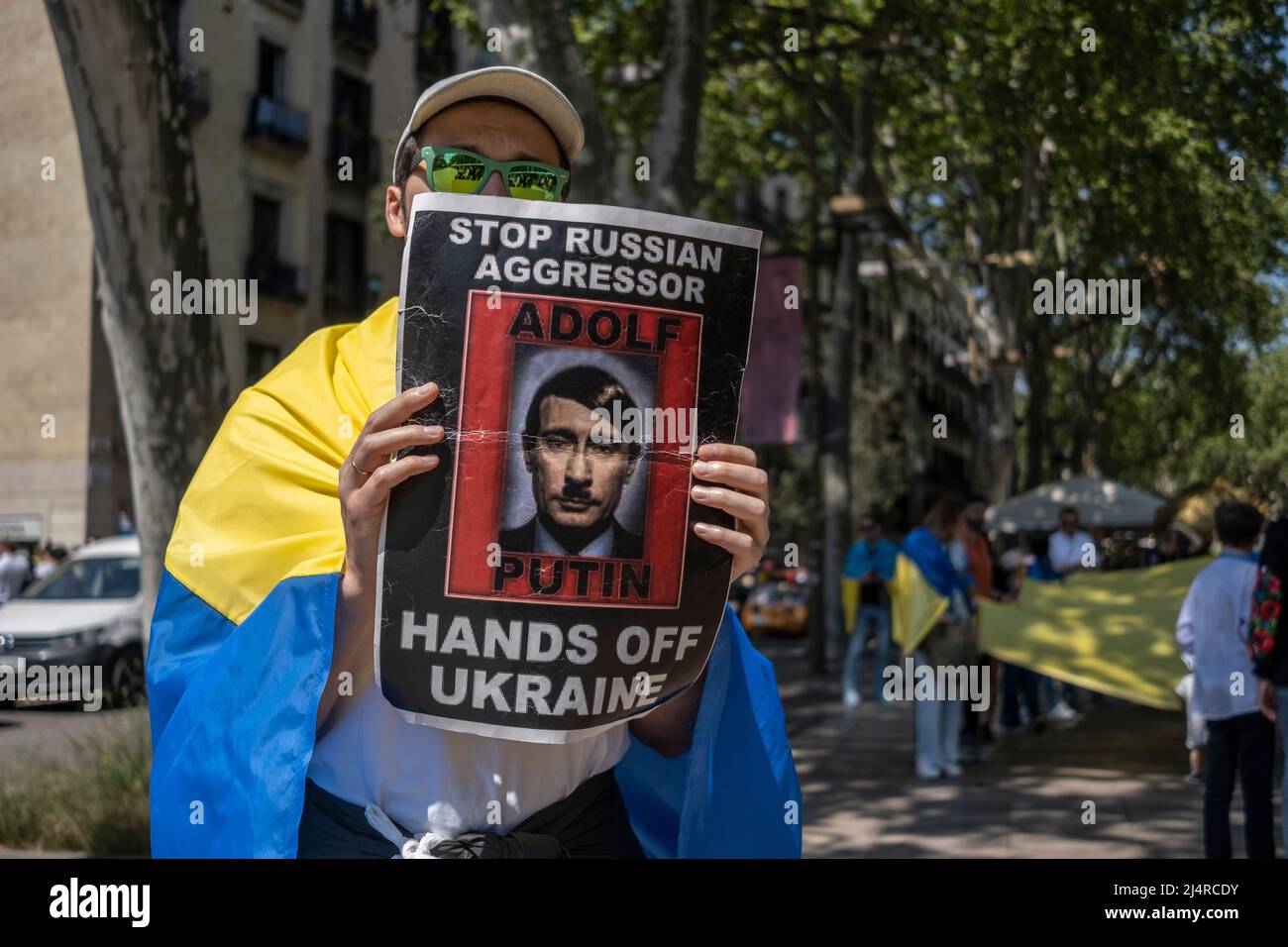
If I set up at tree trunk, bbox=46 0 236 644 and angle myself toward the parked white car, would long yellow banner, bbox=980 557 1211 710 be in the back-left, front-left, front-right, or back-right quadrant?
front-right

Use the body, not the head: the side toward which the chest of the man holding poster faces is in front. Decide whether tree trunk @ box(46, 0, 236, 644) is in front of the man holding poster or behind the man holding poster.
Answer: behind

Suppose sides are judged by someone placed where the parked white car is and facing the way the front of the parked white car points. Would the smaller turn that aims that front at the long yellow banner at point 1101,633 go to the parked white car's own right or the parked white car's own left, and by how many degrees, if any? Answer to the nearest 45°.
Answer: approximately 90° to the parked white car's own left

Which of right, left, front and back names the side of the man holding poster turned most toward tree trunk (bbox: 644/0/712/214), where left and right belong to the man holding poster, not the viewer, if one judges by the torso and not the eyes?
back

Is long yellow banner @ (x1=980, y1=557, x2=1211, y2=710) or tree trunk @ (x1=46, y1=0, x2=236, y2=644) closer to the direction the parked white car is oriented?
the tree trunk

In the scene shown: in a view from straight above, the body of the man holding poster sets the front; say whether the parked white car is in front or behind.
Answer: behind

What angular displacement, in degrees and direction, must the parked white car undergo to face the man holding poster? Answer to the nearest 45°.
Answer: approximately 45° to its left

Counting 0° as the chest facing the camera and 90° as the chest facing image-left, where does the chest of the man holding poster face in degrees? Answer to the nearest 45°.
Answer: approximately 0°

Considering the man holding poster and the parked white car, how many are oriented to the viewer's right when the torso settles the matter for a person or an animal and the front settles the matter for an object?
0

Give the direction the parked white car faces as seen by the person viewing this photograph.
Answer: facing the viewer and to the left of the viewer
